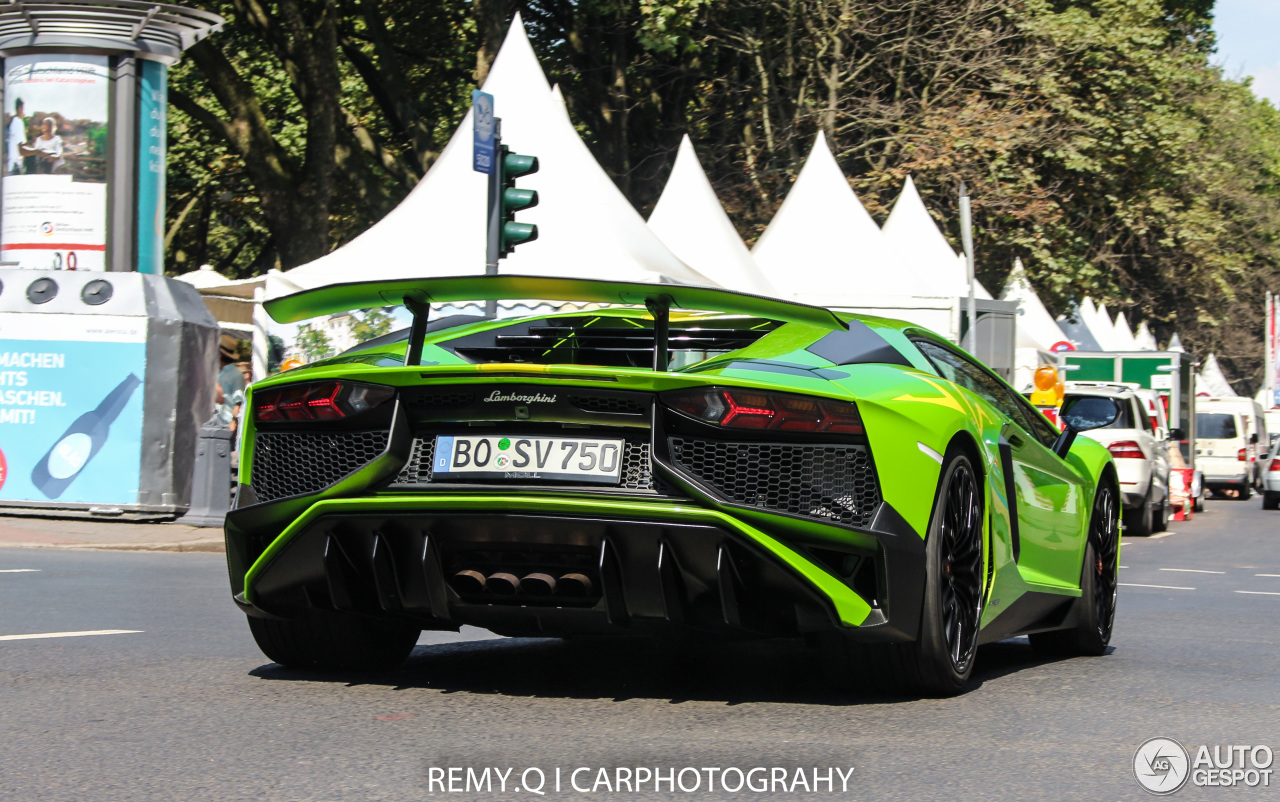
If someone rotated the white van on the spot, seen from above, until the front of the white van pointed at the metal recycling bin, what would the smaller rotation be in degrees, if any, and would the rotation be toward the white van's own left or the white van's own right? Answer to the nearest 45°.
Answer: approximately 180°

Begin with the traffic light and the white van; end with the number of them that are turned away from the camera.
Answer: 1

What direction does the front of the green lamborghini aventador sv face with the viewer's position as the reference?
facing away from the viewer and to the right of the viewer

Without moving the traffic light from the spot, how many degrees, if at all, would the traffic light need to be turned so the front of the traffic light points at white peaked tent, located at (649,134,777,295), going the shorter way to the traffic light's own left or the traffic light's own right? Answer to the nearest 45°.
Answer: approximately 90° to the traffic light's own left

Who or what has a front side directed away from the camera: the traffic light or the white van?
the white van

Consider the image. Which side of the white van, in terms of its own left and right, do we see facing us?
back

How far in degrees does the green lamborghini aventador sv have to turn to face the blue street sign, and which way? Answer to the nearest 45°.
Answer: approximately 45° to its left

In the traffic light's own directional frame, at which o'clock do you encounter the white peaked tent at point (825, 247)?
The white peaked tent is roughly at 10 o'clock from the traffic light.

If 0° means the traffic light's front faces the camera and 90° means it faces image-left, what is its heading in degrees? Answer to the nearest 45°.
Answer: approximately 270°

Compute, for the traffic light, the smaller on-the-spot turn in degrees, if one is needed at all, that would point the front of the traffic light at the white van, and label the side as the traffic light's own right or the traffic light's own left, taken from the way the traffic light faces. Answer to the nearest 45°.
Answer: approximately 45° to the traffic light's own left

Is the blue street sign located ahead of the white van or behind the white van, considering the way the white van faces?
behind
